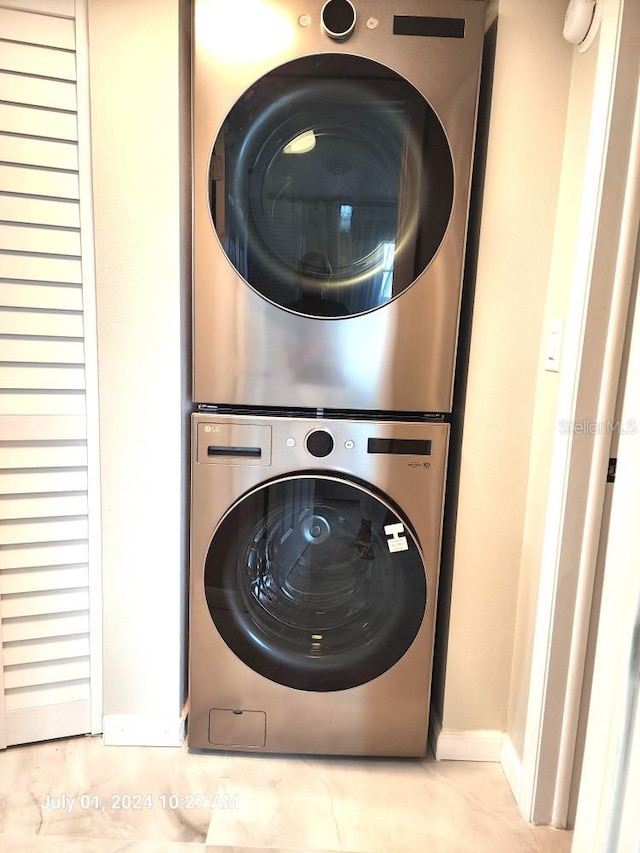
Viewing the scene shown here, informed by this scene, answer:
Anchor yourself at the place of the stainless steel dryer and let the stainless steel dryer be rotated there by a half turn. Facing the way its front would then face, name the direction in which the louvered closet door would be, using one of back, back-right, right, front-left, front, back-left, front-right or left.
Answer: left

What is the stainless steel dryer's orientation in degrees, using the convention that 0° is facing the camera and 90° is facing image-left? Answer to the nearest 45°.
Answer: approximately 0°

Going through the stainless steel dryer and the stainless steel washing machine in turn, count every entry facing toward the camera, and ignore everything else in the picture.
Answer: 2

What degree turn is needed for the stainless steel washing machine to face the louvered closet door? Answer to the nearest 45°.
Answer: approximately 90° to its right
